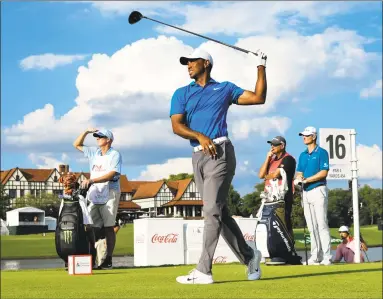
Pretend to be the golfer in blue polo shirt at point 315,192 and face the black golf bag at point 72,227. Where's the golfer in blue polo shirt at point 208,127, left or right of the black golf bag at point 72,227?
left

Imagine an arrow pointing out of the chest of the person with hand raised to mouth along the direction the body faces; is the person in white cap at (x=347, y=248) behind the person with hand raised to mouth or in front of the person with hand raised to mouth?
behind

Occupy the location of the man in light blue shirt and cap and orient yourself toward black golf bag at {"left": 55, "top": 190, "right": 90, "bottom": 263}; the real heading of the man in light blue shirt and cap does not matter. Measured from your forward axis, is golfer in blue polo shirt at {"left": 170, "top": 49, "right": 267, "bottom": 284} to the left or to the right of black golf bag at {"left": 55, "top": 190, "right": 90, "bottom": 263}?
left

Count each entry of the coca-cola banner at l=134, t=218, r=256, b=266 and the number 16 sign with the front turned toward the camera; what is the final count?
2

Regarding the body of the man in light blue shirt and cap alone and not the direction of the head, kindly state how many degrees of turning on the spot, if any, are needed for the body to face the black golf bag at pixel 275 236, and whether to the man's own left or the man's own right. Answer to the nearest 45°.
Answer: approximately 135° to the man's own left
